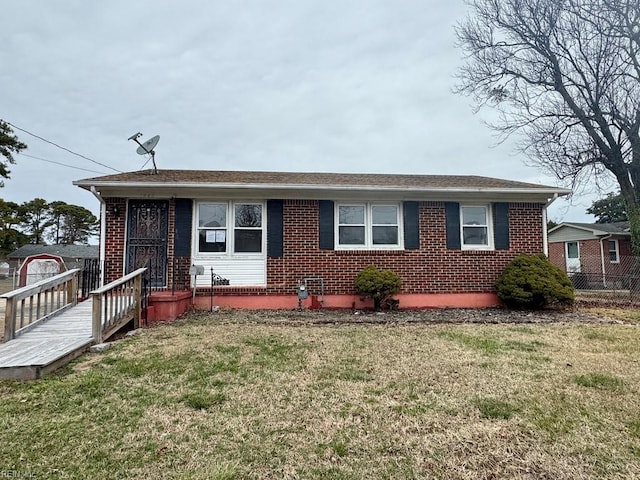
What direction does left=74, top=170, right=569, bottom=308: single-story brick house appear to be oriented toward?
toward the camera

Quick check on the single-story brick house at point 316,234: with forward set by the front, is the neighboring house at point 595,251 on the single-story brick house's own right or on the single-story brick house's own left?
on the single-story brick house's own left

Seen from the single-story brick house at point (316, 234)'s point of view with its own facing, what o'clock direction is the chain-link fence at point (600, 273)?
The chain-link fence is roughly at 8 o'clock from the single-story brick house.

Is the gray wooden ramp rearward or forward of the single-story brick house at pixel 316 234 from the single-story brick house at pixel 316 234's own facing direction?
forward

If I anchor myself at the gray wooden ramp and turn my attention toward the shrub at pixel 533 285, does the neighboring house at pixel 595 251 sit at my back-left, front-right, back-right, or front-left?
front-left

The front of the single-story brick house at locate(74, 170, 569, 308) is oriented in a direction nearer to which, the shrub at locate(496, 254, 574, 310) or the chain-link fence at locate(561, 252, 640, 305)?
the shrub
